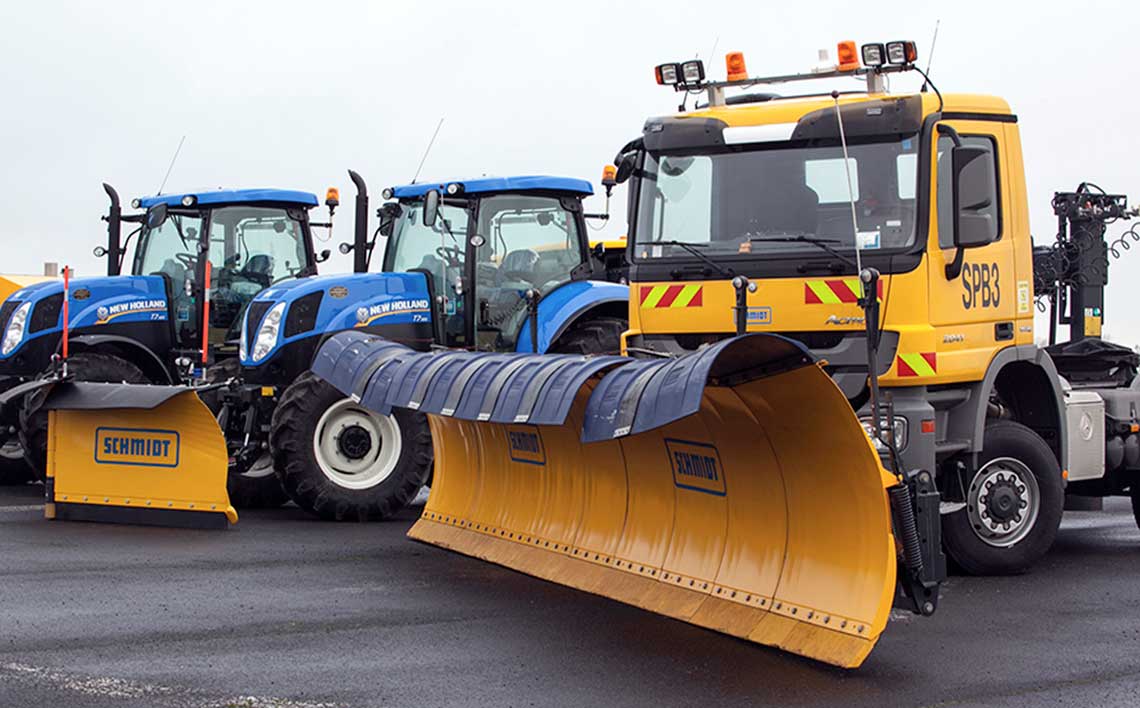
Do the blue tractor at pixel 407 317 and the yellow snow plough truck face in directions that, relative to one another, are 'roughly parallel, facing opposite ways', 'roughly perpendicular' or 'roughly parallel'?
roughly parallel

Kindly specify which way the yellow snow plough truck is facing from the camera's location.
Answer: facing the viewer and to the left of the viewer

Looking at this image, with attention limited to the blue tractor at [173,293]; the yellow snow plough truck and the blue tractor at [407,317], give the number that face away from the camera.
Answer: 0

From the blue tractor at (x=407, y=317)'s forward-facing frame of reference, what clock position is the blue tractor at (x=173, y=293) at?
the blue tractor at (x=173, y=293) is roughly at 3 o'clock from the blue tractor at (x=407, y=317).

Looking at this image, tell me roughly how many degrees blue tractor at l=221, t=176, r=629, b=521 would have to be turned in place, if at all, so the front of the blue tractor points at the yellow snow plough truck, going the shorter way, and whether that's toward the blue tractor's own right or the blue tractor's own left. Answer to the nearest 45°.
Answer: approximately 90° to the blue tractor's own left

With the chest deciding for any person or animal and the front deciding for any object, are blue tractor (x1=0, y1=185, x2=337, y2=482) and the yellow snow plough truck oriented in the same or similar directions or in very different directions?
same or similar directions

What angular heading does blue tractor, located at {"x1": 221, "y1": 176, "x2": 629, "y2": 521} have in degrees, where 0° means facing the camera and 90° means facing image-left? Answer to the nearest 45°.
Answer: approximately 45°

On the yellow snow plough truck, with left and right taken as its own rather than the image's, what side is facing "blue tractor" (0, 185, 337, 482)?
right

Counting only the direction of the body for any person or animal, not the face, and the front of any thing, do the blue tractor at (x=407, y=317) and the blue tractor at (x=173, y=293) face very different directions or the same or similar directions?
same or similar directions

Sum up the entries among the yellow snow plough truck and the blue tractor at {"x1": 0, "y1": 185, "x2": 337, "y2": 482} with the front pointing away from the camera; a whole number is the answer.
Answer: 0

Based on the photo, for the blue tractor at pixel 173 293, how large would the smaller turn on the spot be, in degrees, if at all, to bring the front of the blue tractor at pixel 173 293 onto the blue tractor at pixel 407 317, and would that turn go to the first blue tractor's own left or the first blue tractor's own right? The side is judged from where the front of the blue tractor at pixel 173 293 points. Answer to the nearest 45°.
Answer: approximately 90° to the first blue tractor's own left
